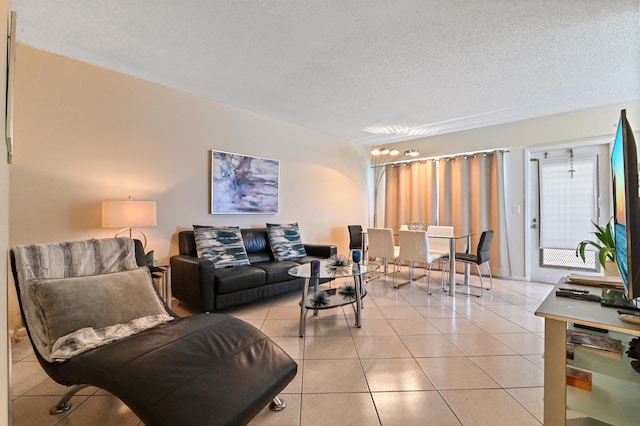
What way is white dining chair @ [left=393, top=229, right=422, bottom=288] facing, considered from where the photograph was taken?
facing away from the viewer and to the right of the viewer

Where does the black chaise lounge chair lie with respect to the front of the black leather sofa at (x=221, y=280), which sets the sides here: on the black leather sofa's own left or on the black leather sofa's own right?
on the black leather sofa's own right

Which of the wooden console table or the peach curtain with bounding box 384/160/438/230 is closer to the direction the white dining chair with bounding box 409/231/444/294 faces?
the peach curtain

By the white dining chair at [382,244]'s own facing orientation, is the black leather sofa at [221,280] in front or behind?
behind

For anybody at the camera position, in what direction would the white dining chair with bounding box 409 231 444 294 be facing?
facing away from the viewer and to the right of the viewer

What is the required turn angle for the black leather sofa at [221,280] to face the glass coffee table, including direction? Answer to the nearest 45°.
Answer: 0° — it already faces it

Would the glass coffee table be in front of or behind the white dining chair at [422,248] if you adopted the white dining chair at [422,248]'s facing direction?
behind

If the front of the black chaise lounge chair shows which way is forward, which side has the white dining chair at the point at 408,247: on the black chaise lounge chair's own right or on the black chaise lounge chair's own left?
on the black chaise lounge chair's own left

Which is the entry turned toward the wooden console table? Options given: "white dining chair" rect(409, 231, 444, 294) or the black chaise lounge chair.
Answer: the black chaise lounge chair

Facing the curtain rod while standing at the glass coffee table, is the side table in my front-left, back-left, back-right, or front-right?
back-left

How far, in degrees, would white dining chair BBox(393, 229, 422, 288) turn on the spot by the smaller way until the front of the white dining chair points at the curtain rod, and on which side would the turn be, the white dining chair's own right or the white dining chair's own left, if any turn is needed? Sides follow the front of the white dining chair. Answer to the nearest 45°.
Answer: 0° — it already faces it

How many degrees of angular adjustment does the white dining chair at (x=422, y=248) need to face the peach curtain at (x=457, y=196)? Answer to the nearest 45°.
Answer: approximately 45° to its left

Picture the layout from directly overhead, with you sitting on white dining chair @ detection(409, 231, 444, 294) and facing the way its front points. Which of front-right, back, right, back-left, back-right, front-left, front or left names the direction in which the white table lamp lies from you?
back

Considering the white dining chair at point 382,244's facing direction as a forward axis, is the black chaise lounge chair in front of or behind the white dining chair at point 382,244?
behind

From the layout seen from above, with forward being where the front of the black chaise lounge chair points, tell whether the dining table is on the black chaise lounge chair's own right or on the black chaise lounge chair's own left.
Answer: on the black chaise lounge chair's own left

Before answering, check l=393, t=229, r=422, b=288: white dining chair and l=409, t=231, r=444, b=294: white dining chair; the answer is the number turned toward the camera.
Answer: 0
